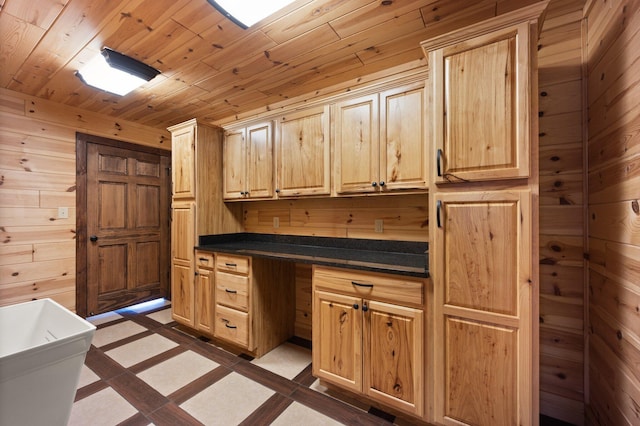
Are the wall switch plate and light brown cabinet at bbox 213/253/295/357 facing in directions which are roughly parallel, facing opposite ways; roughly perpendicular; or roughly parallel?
roughly perpendicular

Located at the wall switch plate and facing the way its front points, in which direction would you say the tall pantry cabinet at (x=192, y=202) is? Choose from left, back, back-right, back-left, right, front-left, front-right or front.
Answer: front-left

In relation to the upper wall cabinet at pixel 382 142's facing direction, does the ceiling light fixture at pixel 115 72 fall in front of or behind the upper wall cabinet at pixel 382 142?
in front

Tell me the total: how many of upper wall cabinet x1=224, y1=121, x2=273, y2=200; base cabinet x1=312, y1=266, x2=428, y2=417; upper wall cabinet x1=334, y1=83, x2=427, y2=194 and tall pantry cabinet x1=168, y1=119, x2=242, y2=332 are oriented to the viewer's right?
0

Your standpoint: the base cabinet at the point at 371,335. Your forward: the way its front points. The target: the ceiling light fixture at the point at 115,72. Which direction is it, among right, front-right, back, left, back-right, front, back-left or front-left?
front-right

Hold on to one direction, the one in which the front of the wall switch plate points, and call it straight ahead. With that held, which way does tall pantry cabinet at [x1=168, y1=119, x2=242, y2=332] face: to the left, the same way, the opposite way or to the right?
to the right

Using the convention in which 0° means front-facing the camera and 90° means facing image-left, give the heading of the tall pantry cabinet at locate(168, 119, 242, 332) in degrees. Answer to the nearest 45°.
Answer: approximately 45°

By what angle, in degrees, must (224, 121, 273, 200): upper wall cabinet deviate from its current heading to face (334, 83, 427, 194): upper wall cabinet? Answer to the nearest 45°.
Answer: approximately 90° to its left

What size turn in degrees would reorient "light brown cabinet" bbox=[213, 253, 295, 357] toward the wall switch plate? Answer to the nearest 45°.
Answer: approximately 90° to its right

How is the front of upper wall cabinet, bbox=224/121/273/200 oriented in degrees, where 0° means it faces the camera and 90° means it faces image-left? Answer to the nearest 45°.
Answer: approximately 45°

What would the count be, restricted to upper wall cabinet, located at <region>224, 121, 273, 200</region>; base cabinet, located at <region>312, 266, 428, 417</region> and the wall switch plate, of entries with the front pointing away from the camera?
0

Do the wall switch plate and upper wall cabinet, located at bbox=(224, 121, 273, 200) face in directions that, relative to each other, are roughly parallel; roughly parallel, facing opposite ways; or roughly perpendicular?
roughly perpendicular

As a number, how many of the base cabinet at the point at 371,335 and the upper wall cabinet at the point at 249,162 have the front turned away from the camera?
0

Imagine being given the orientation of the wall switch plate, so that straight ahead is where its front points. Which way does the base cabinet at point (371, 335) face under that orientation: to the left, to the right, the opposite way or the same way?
to the right
